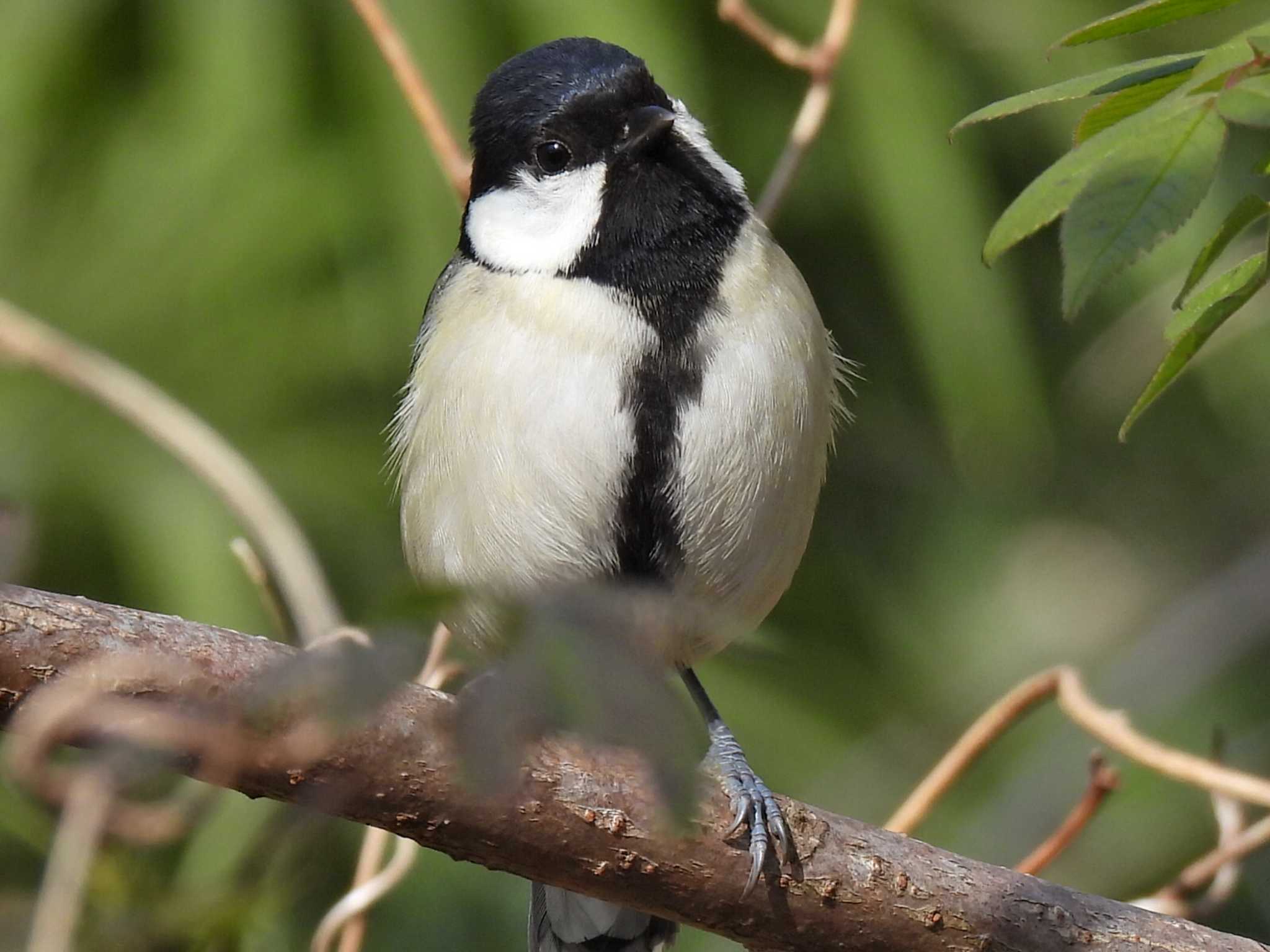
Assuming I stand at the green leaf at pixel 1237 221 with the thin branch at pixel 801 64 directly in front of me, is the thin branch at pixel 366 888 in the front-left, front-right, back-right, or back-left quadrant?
front-left

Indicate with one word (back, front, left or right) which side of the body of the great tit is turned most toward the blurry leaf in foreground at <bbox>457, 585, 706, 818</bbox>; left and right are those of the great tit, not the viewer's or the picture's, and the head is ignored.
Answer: front

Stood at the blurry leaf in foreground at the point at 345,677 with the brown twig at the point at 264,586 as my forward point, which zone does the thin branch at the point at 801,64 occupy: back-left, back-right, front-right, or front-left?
front-right

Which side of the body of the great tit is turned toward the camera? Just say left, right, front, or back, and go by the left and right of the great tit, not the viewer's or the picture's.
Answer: front
